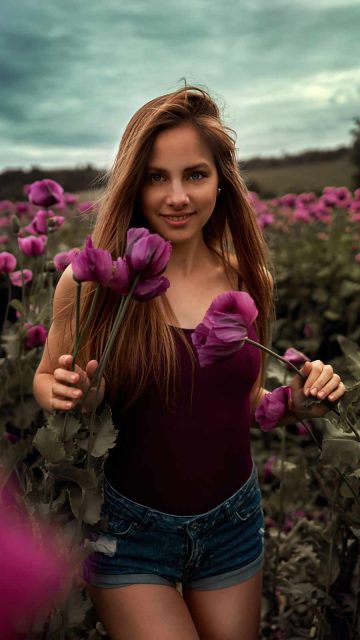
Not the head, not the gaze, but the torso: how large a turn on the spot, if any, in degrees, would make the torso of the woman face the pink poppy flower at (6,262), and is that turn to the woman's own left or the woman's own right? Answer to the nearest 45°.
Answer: approximately 135° to the woman's own right

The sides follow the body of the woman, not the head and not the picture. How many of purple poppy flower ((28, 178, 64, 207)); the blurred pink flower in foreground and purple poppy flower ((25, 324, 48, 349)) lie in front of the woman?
1

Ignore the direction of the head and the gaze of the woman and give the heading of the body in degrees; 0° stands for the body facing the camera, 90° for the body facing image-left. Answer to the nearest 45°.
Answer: approximately 0°

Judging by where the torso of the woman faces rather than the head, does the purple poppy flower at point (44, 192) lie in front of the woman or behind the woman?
behind

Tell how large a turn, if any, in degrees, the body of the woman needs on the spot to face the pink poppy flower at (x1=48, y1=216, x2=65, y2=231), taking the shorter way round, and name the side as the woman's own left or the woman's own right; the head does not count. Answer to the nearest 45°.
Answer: approximately 135° to the woman's own right

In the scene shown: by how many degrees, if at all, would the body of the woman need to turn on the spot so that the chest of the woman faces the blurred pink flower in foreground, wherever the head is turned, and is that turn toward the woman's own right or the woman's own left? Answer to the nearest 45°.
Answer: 0° — they already face it

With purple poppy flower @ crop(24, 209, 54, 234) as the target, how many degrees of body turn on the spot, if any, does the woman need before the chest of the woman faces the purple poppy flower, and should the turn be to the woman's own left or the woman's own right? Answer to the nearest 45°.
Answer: approximately 135° to the woman's own right
